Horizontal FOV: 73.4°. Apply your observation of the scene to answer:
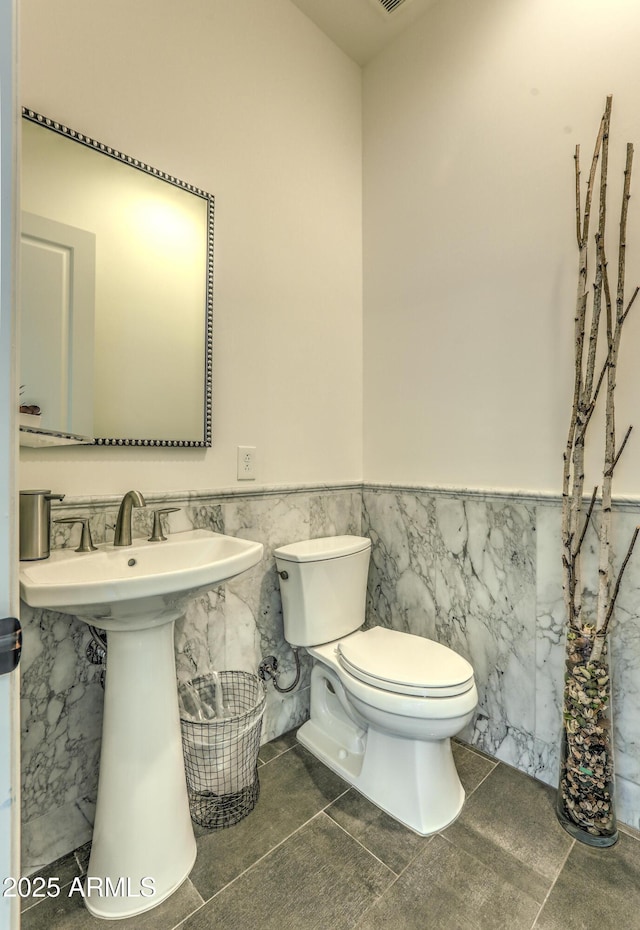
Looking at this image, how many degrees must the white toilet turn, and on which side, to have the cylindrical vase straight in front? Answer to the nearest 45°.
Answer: approximately 45° to its left

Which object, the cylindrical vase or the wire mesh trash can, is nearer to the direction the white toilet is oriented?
the cylindrical vase

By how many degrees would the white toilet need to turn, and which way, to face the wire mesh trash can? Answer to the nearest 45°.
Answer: approximately 135° to its right
